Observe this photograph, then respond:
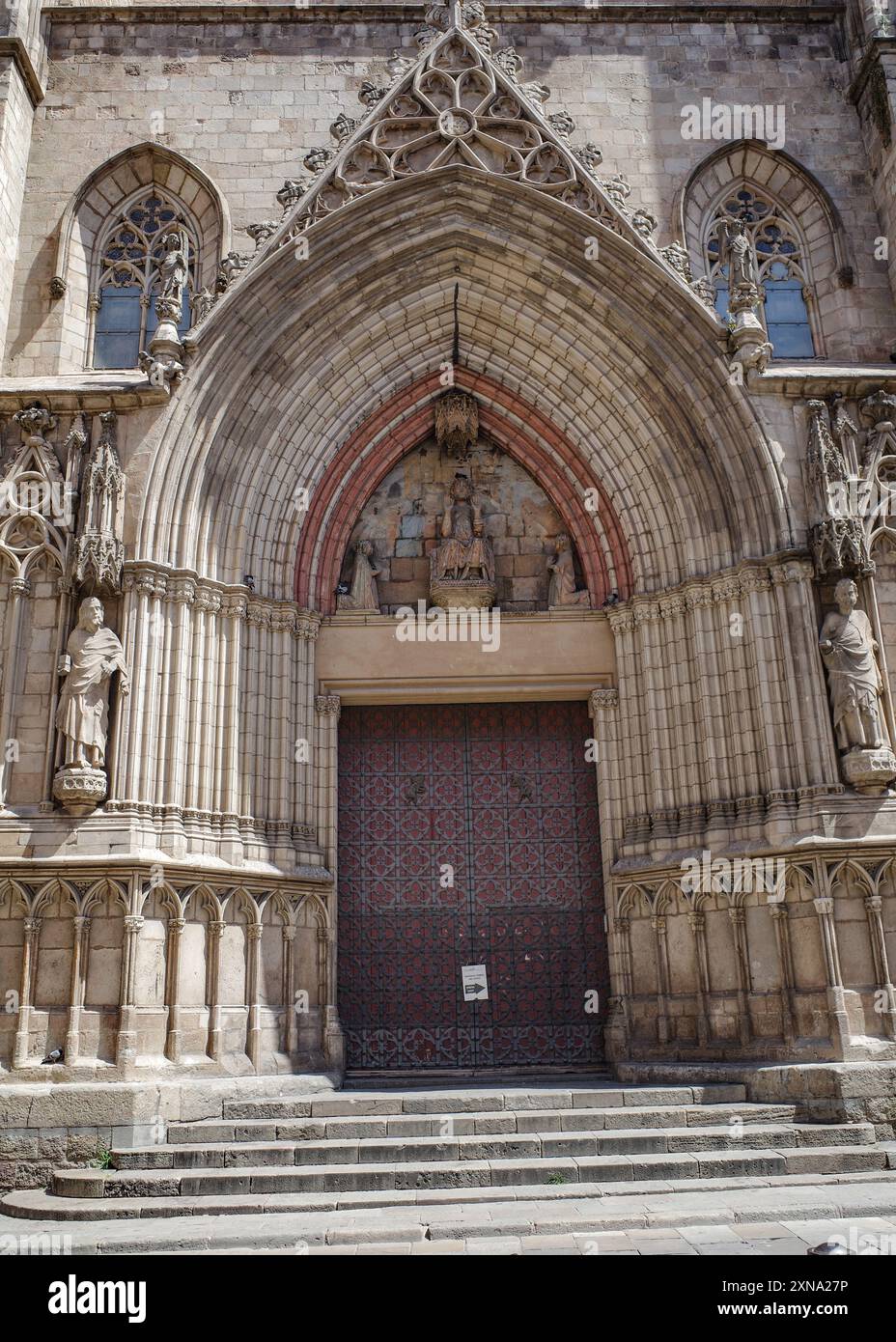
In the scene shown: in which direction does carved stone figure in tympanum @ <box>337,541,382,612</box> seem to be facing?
to the viewer's right

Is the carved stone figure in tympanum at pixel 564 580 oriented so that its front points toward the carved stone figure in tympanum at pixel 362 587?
yes

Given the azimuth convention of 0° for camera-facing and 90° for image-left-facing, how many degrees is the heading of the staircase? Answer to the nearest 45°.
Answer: approximately 0°

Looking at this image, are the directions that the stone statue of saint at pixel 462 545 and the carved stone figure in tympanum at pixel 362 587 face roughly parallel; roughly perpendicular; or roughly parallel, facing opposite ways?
roughly perpendicular

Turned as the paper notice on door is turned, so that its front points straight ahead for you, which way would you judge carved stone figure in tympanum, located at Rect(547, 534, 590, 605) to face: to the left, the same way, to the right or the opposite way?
to the right

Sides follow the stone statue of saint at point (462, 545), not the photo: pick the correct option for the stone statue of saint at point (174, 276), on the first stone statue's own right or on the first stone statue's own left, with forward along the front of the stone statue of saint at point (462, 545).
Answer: on the first stone statue's own right

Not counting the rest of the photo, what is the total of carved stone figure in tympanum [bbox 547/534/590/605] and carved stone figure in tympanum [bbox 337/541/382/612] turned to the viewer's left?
1

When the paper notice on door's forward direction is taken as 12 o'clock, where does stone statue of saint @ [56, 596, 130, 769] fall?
The stone statue of saint is roughly at 2 o'clock from the paper notice on door.

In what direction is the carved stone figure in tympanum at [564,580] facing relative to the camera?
to the viewer's left
